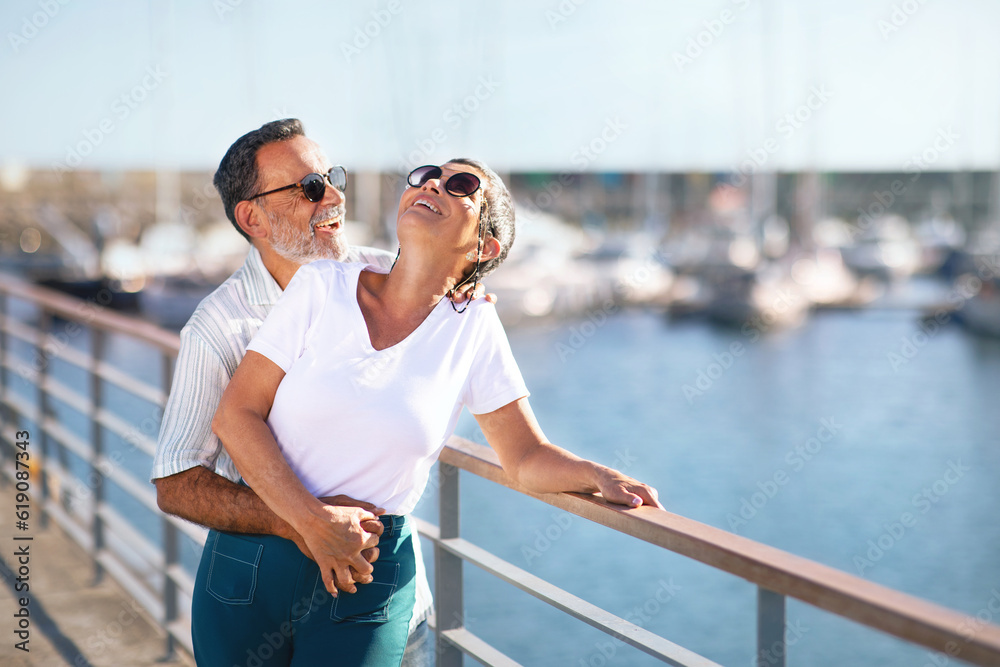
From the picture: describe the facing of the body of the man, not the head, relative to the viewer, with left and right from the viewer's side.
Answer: facing the viewer and to the right of the viewer

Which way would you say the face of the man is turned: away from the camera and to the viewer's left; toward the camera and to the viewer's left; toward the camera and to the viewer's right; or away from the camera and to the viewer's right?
toward the camera and to the viewer's right

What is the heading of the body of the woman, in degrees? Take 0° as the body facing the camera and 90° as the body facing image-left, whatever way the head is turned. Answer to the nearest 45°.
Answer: approximately 0°
